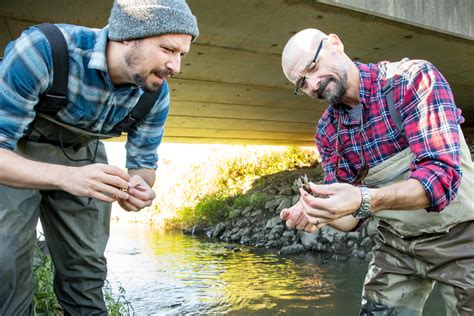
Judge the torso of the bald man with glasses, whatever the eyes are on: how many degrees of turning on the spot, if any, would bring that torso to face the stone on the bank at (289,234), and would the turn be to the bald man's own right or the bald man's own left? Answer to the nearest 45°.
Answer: approximately 135° to the bald man's own right

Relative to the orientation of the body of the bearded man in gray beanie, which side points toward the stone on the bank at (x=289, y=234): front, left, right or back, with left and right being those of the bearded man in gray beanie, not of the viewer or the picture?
left

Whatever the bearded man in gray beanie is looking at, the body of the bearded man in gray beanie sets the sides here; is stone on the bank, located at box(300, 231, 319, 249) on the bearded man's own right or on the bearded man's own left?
on the bearded man's own left

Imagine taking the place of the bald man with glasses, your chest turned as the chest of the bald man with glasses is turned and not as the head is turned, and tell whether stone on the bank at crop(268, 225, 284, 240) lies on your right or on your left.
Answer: on your right

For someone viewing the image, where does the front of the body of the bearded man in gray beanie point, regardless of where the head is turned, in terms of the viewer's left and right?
facing the viewer and to the right of the viewer

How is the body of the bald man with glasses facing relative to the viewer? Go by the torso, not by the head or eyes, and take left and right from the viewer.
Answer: facing the viewer and to the left of the viewer

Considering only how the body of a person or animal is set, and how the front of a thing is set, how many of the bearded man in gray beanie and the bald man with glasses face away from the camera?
0

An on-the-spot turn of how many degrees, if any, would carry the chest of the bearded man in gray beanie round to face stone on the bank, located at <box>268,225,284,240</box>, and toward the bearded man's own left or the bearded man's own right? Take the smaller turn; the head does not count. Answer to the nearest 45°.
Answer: approximately 90° to the bearded man's own left

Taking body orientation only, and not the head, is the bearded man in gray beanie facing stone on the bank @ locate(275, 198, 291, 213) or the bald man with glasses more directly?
the bald man with glasses

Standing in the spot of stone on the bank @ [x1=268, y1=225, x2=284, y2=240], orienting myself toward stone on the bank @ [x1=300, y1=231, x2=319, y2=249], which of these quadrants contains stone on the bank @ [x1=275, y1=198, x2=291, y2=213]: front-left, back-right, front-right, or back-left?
back-left

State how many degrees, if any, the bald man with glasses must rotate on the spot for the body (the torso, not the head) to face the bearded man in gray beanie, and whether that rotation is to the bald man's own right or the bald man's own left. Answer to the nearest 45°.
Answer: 0° — they already face them

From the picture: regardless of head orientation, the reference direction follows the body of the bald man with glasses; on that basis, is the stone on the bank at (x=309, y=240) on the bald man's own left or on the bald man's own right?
on the bald man's own right

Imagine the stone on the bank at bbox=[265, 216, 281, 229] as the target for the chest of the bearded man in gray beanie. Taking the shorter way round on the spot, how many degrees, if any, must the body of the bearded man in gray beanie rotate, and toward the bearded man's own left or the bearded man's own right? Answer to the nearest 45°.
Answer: approximately 90° to the bearded man's own left

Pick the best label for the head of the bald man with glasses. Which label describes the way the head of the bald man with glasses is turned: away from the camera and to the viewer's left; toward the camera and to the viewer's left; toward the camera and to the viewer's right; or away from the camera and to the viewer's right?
toward the camera and to the viewer's left

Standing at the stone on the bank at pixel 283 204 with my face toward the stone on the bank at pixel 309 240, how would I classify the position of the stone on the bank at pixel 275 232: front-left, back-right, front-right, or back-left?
front-right

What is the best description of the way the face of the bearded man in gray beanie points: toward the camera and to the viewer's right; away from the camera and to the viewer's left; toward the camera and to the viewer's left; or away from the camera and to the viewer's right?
toward the camera and to the viewer's right
